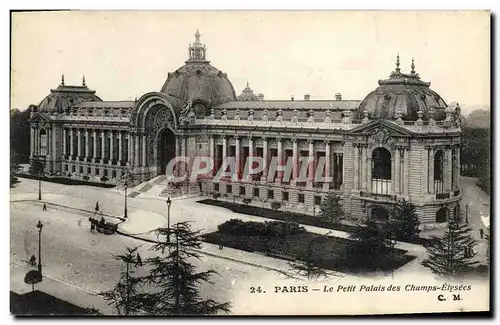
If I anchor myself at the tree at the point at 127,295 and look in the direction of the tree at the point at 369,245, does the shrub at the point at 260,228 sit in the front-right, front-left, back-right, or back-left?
front-left

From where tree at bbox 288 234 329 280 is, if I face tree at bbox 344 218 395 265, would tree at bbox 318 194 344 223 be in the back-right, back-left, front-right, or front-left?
front-left

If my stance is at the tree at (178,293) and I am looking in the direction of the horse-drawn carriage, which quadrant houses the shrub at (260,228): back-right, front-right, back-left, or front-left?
front-right
